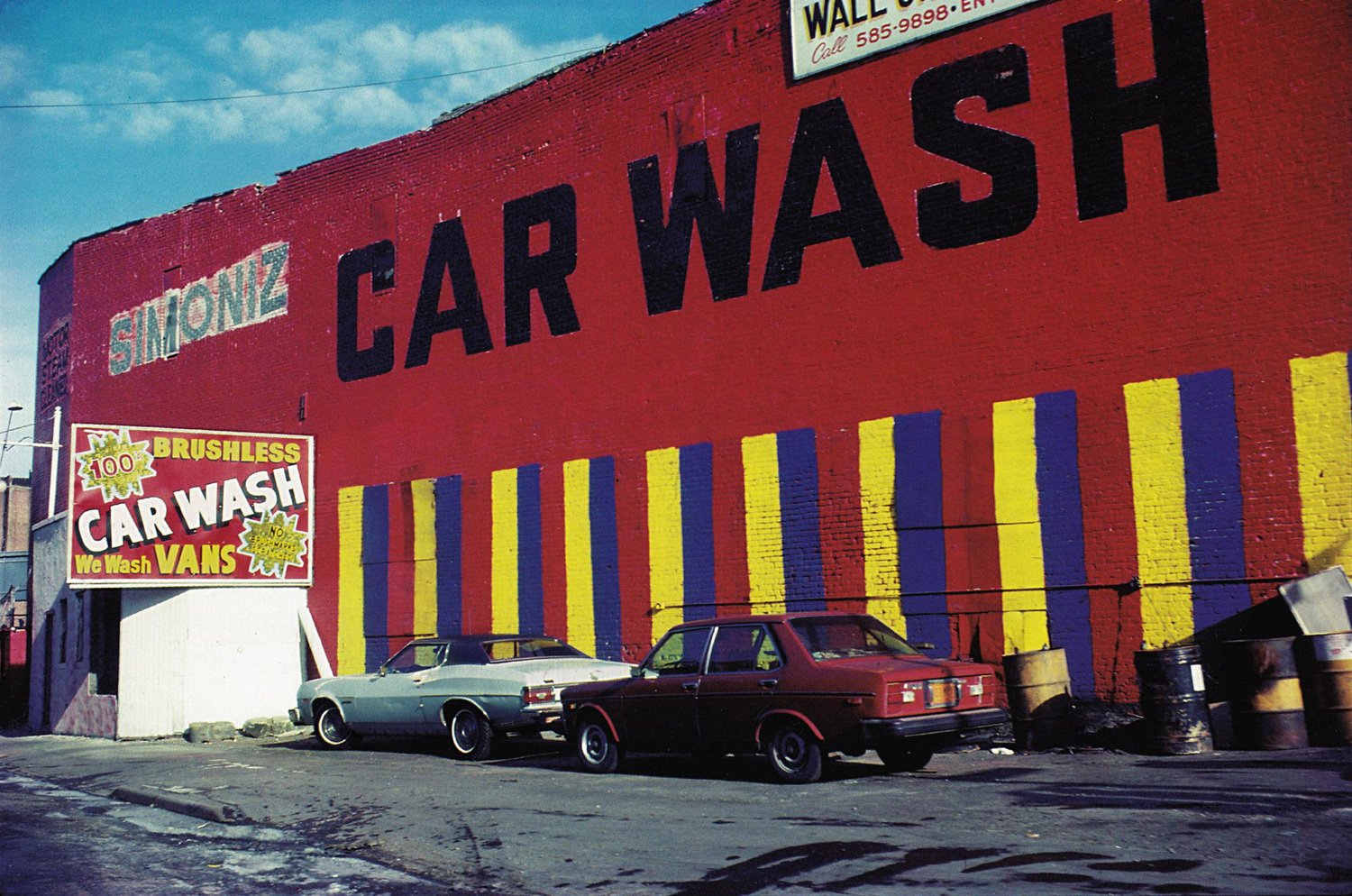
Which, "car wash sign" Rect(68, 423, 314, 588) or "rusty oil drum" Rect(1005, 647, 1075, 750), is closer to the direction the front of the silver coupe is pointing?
the car wash sign

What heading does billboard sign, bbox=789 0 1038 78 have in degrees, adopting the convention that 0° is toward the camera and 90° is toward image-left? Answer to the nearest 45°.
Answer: approximately 45°

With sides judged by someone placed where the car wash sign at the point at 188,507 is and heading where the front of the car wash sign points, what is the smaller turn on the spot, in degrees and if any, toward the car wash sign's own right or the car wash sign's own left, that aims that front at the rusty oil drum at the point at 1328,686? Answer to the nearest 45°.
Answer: approximately 45° to the car wash sign's own left

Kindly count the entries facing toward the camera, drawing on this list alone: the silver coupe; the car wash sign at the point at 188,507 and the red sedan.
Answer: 1

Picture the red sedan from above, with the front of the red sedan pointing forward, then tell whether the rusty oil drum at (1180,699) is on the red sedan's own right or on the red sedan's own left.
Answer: on the red sedan's own right

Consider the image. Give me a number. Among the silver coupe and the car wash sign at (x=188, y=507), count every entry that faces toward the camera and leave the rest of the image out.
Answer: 1

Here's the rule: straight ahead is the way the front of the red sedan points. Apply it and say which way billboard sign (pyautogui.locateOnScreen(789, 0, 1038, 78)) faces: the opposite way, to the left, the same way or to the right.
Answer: to the left

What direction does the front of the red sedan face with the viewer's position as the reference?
facing away from the viewer and to the left of the viewer

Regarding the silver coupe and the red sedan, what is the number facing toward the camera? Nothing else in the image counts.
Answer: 0

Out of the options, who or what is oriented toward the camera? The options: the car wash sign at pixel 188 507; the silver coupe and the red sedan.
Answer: the car wash sign

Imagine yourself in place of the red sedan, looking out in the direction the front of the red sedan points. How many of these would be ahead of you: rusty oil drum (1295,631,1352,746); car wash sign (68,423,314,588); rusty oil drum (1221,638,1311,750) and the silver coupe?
2
